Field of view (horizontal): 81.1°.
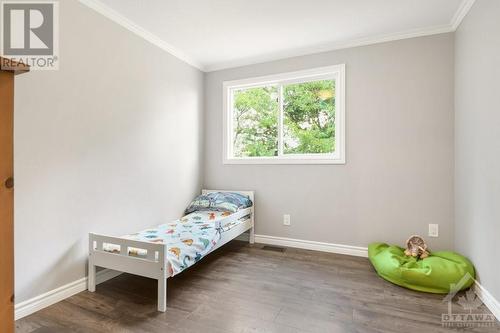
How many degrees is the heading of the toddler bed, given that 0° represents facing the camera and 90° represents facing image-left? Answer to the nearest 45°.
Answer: approximately 45°

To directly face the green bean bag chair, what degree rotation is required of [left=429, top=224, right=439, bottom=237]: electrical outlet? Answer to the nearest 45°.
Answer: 0° — it already faces it

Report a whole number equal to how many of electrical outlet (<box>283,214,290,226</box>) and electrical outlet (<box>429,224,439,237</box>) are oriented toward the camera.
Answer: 2

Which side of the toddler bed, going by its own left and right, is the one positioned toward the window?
back

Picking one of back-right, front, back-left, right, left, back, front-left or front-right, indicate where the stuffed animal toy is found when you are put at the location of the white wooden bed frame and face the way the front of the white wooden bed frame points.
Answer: back-left

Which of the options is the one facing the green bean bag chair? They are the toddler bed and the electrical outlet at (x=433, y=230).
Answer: the electrical outlet

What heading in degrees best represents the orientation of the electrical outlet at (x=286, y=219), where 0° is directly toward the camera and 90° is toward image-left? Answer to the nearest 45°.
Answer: approximately 0°

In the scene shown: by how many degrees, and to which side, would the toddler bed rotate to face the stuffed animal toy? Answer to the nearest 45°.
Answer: approximately 135° to its left

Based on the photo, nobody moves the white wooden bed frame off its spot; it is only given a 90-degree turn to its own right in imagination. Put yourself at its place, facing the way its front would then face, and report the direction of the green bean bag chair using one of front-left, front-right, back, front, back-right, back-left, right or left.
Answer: back-right
